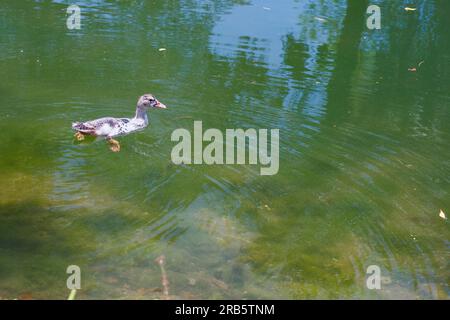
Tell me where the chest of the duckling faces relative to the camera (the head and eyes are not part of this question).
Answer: to the viewer's right
